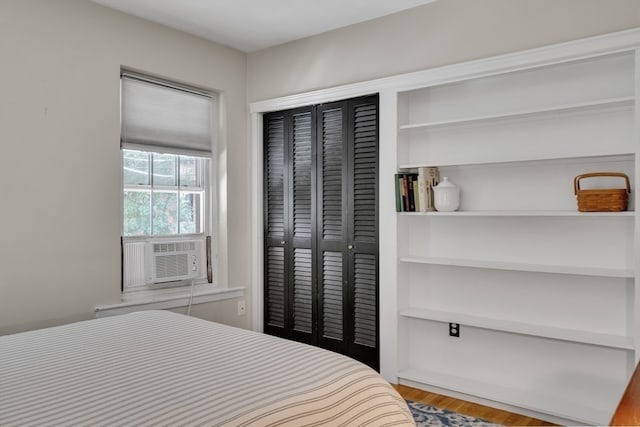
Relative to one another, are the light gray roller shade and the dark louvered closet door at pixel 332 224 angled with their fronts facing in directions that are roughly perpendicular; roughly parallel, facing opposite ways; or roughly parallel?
roughly perpendicular

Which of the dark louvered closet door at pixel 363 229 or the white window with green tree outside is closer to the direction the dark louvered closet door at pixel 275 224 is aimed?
the white window with green tree outside

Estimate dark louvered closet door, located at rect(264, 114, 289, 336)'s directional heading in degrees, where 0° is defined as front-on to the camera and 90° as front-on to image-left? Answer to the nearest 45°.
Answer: approximately 45°

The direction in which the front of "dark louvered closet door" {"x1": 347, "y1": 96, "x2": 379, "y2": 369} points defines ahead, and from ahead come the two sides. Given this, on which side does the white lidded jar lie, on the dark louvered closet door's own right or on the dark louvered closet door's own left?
on the dark louvered closet door's own left

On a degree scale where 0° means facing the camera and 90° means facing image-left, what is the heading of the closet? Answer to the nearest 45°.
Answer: approximately 45°

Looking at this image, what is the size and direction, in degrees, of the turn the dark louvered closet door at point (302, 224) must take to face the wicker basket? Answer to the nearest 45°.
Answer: approximately 90° to its left

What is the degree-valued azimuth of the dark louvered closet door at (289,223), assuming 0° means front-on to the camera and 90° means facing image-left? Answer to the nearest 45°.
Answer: approximately 45°

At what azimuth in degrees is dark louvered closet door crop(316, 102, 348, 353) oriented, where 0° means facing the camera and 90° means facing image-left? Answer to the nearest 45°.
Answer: approximately 45°

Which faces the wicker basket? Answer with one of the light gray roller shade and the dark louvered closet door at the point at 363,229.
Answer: the light gray roller shade
